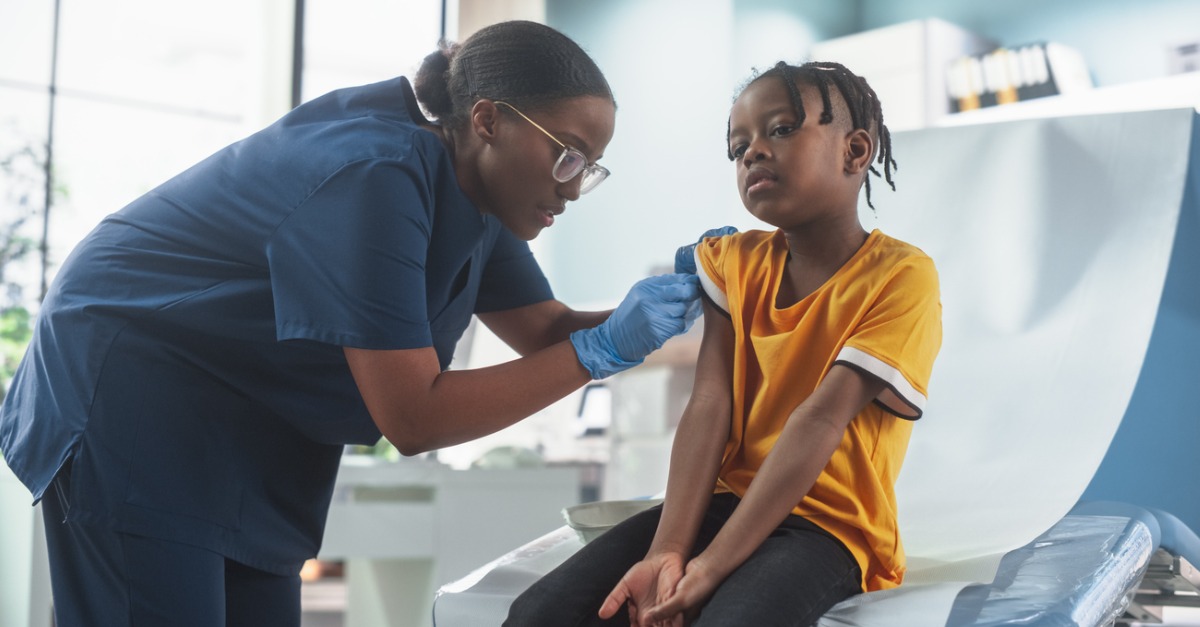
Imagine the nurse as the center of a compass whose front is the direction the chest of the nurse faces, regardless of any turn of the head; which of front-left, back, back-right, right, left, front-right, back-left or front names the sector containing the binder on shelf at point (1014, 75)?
front-left

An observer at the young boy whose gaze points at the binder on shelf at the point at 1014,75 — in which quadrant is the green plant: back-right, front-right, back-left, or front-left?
front-left

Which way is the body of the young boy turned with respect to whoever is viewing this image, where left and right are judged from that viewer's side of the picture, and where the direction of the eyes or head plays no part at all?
facing the viewer and to the left of the viewer

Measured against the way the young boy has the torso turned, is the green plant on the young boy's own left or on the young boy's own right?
on the young boy's own right

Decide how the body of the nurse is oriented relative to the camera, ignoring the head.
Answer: to the viewer's right

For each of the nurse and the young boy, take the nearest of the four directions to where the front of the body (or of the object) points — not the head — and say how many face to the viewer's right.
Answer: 1

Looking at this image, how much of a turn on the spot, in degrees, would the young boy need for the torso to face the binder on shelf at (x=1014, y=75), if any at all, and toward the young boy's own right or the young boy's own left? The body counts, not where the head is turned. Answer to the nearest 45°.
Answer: approximately 135° to the young boy's own right

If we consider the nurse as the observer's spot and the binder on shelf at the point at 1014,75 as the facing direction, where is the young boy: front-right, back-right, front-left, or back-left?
front-right

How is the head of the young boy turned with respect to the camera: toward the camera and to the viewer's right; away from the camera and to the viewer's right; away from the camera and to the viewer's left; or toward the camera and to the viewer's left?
toward the camera and to the viewer's left
